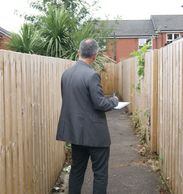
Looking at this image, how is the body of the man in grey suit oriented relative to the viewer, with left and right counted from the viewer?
facing away from the viewer and to the right of the viewer

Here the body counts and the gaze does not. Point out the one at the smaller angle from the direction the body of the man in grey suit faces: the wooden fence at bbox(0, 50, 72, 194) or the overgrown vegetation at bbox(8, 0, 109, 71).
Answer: the overgrown vegetation

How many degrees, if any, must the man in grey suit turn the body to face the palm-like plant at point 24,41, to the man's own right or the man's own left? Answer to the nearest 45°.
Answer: approximately 45° to the man's own left

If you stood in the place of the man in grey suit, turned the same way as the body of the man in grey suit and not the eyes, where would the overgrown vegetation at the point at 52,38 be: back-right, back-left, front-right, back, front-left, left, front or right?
front-left

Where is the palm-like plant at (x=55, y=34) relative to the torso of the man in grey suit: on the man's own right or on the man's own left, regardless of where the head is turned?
on the man's own left
